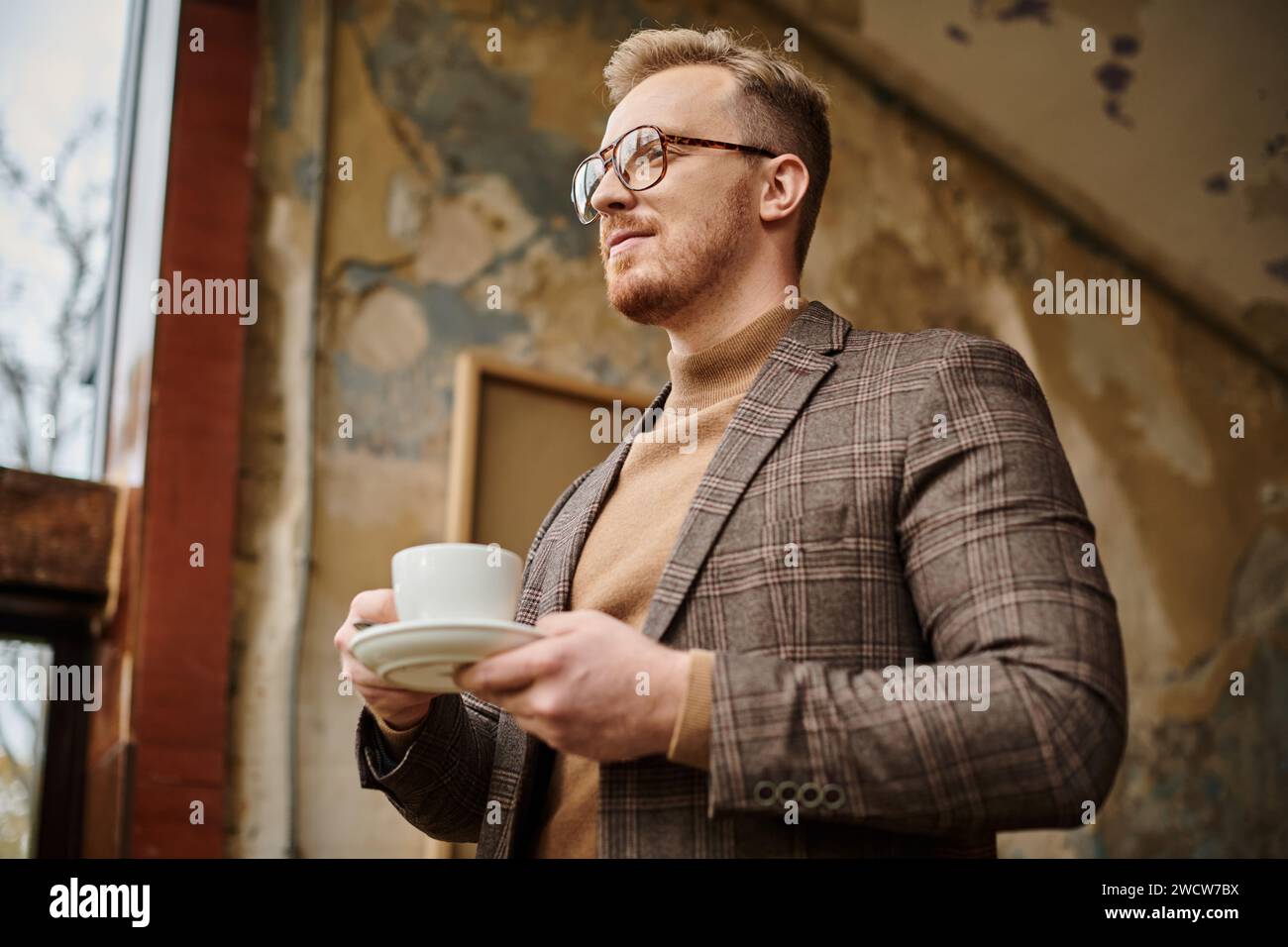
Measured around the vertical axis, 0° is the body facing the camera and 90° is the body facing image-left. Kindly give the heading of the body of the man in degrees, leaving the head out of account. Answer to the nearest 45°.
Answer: approximately 45°

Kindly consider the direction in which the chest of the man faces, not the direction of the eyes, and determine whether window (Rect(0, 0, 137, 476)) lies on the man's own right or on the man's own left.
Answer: on the man's own right

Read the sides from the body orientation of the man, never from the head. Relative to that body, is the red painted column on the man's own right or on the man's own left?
on the man's own right
